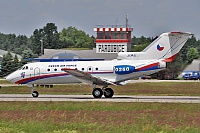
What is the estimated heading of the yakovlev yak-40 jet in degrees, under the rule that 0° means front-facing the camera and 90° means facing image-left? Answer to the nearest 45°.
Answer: approximately 90°
